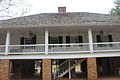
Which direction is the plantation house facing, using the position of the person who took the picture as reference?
facing the viewer
